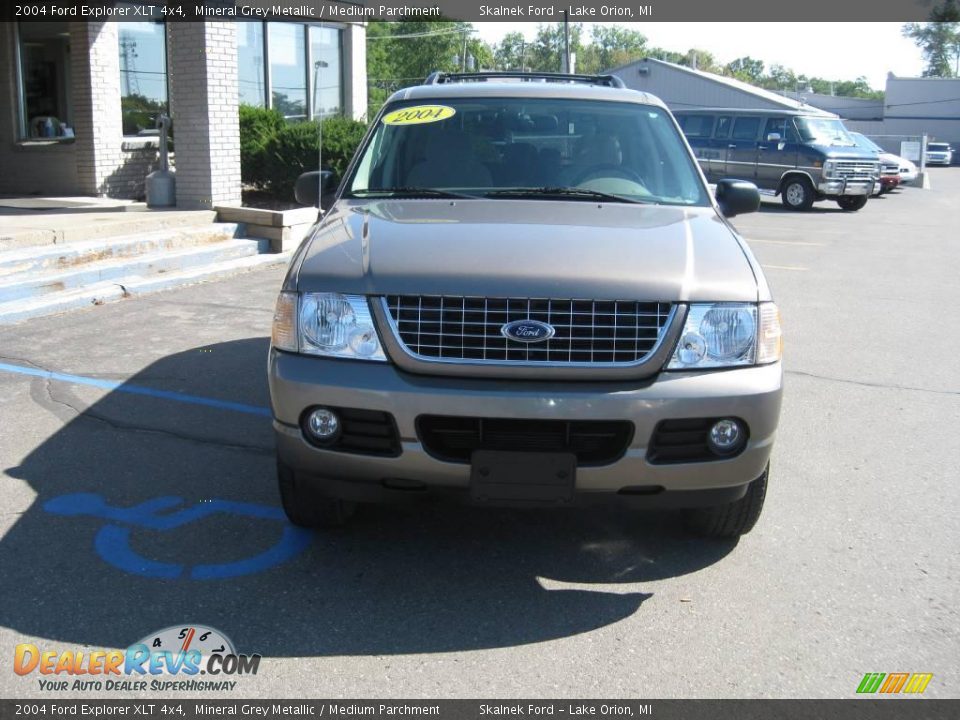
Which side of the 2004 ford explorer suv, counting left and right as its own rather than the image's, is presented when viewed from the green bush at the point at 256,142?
back

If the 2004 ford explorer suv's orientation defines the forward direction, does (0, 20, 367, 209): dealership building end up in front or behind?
behind

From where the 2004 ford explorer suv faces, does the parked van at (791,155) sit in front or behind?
behind

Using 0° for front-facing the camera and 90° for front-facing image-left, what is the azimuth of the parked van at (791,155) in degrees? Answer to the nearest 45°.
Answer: approximately 315°

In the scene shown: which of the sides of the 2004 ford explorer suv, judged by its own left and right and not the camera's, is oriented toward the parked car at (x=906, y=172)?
back

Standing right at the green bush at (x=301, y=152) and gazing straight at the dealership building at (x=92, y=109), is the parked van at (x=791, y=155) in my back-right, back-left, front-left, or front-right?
back-right

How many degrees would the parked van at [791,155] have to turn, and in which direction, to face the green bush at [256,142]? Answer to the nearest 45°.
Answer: approximately 90° to its right
